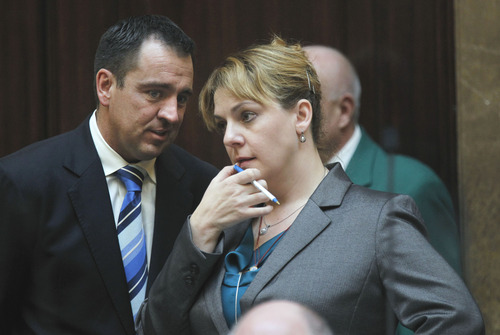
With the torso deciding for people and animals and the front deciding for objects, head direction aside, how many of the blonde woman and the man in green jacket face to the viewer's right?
0

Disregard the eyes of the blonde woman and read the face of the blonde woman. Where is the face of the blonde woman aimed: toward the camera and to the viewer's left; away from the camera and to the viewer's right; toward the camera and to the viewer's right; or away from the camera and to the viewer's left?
toward the camera and to the viewer's left

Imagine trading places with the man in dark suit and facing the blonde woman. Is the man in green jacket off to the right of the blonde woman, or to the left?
left

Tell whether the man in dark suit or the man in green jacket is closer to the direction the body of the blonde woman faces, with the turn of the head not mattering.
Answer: the man in dark suit

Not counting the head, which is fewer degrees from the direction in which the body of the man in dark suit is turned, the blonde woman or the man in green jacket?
the blonde woman

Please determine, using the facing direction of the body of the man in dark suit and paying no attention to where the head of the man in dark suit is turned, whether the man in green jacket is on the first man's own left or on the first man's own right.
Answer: on the first man's own left

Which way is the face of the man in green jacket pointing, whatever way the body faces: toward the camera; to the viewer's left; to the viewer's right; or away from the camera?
to the viewer's left

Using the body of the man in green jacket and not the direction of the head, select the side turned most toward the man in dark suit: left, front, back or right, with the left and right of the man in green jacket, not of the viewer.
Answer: front

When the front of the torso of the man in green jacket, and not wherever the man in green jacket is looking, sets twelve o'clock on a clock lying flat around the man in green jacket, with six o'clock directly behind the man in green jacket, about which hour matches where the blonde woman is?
The blonde woman is roughly at 11 o'clock from the man in green jacket.

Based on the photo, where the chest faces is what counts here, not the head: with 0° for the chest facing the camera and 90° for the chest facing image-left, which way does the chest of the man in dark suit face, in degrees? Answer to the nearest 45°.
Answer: approximately 315°

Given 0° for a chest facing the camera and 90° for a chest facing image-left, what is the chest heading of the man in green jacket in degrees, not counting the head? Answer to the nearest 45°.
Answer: approximately 45°
